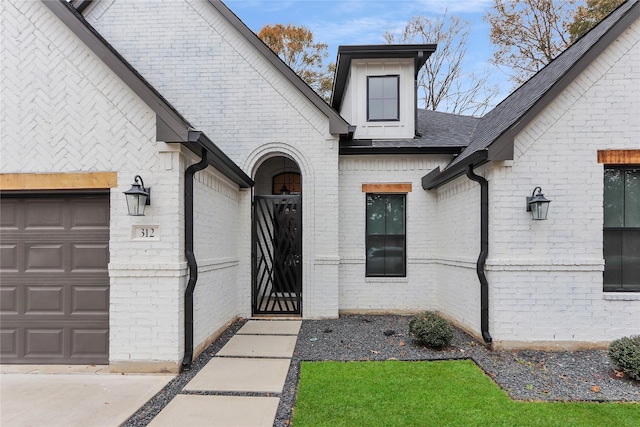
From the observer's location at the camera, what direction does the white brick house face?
facing the viewer

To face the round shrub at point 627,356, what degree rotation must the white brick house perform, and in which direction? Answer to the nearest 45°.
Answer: approximately 90° to its left
